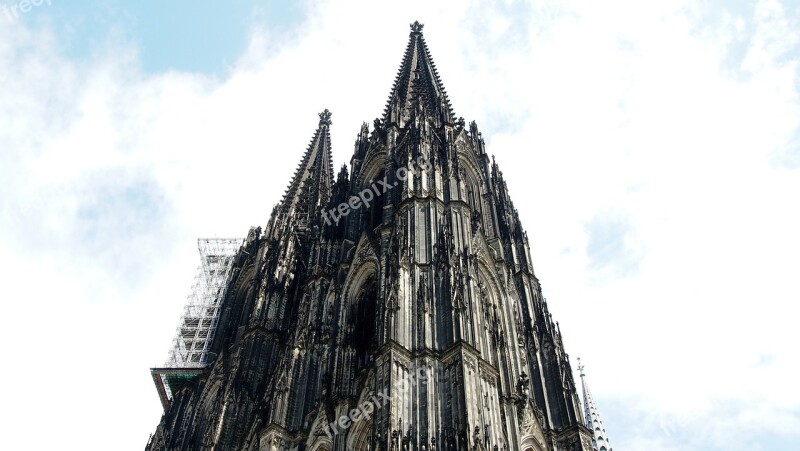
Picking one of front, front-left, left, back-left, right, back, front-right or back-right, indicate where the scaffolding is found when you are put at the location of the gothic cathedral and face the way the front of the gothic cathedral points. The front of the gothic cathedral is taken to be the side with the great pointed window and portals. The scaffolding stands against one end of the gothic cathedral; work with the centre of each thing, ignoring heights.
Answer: right

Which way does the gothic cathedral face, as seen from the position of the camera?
facing the viewer and to the left of the viewer
